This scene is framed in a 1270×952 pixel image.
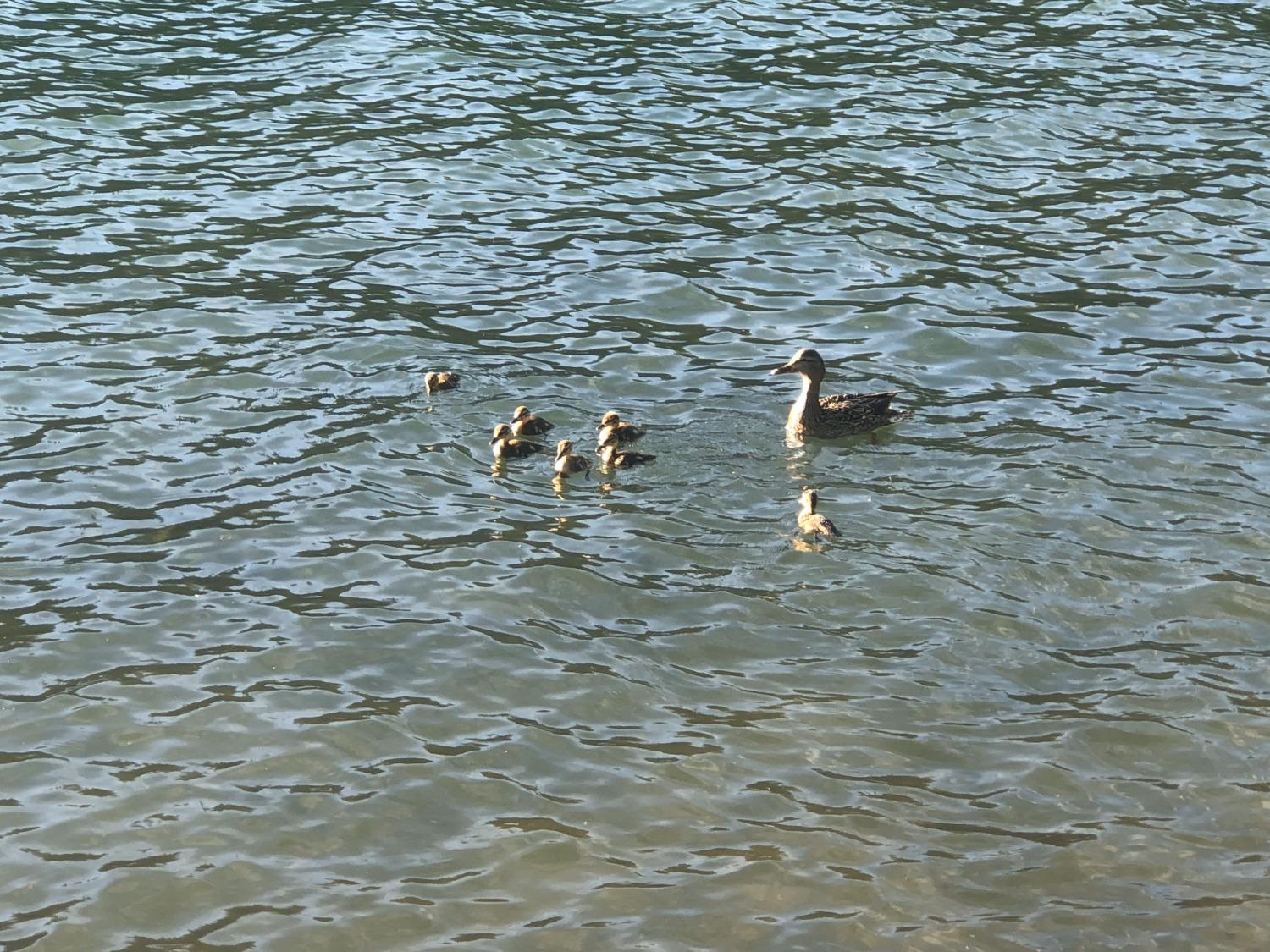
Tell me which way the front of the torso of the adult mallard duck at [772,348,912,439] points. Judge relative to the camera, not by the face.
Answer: to the viewer's left

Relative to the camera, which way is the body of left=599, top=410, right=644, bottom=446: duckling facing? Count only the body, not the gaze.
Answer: to the viewer's left

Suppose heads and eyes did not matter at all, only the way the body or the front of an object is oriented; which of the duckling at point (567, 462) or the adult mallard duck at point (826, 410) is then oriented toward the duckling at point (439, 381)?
the adult mallard duck

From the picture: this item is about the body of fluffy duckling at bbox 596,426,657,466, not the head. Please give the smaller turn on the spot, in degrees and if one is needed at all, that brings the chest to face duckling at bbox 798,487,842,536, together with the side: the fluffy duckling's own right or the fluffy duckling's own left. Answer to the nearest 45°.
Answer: approximately 135° to the fluffy duckling's own left

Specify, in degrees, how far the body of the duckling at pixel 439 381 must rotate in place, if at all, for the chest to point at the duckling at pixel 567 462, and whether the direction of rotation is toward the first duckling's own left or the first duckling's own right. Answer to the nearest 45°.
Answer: approximately 135° to the first duckling's own left

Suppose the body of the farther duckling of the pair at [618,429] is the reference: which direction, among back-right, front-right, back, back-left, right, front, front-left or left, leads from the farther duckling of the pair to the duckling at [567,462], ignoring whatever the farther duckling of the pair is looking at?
front-left

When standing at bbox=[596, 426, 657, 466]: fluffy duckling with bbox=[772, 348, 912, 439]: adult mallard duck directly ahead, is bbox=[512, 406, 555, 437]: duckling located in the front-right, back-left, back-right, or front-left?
back-left
